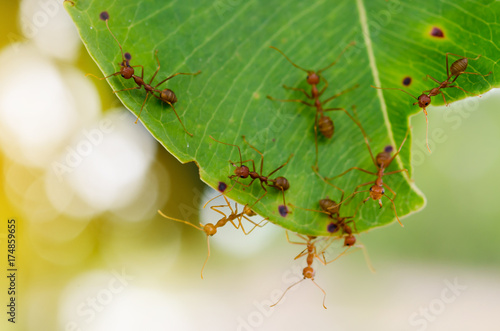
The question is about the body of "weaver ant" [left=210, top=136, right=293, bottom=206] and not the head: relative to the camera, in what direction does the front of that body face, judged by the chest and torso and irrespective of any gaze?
to the viewer's left

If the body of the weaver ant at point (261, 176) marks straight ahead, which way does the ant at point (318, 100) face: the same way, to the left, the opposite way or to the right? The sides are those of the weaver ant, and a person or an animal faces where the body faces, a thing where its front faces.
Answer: to the right

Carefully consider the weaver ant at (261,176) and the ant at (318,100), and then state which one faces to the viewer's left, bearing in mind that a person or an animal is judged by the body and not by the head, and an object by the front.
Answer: the weaver ant

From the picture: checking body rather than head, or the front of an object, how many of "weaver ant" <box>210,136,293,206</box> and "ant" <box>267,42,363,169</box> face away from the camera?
1

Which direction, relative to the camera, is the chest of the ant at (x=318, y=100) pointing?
away from the camera
